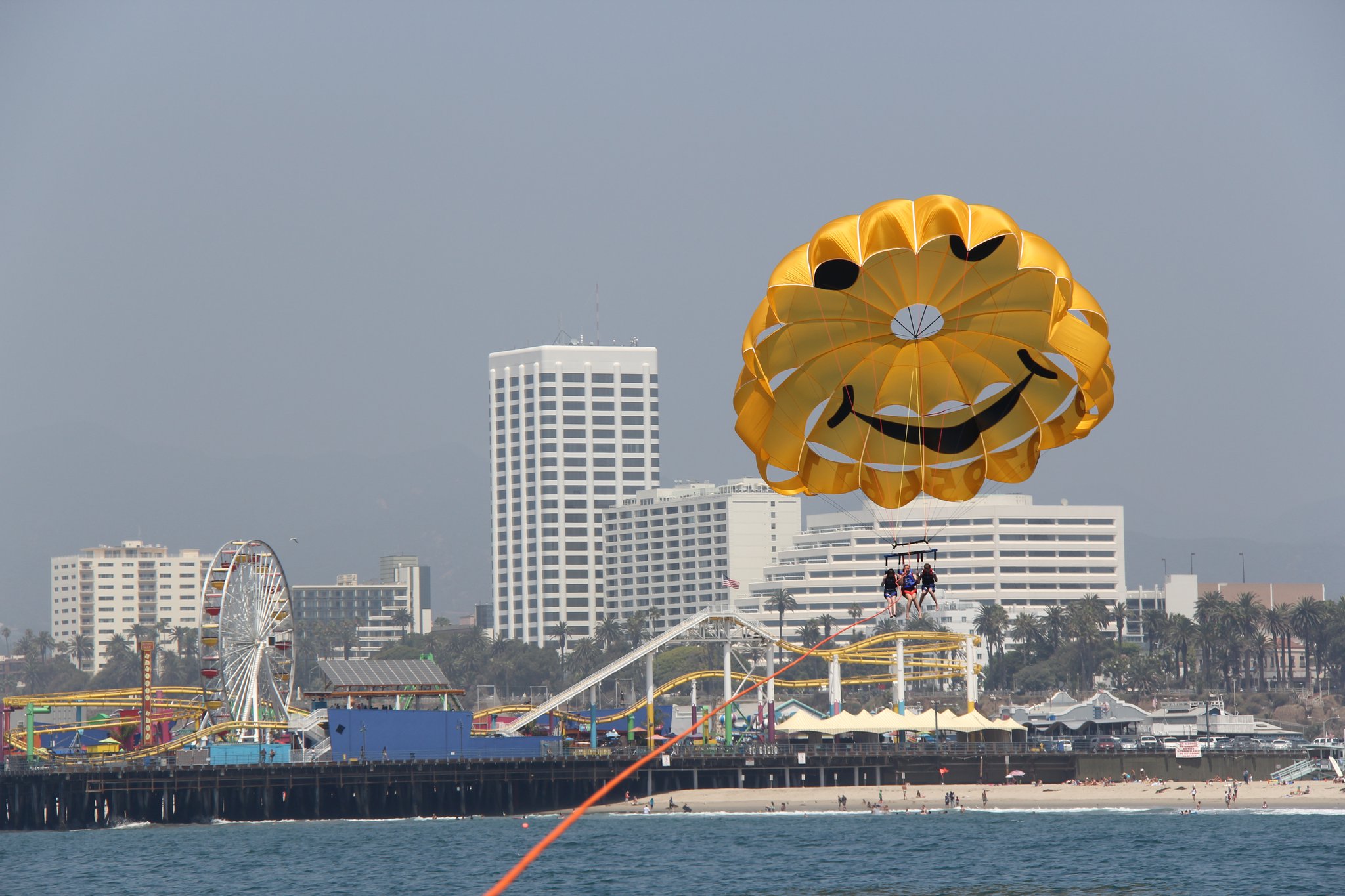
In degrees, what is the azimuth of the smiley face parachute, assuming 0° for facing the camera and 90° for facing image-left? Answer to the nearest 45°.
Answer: approximately 0°
